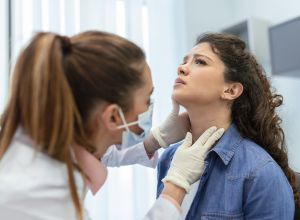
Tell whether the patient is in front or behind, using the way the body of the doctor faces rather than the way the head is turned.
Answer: in front

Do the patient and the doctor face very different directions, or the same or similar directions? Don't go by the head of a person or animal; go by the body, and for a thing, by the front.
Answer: very different directions

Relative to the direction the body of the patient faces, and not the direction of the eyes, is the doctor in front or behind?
in front

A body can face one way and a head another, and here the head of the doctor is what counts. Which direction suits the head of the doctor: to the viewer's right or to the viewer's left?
to the viewer's right

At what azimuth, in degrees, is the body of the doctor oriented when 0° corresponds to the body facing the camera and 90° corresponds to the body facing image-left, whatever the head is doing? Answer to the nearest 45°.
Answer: approximately 225°
